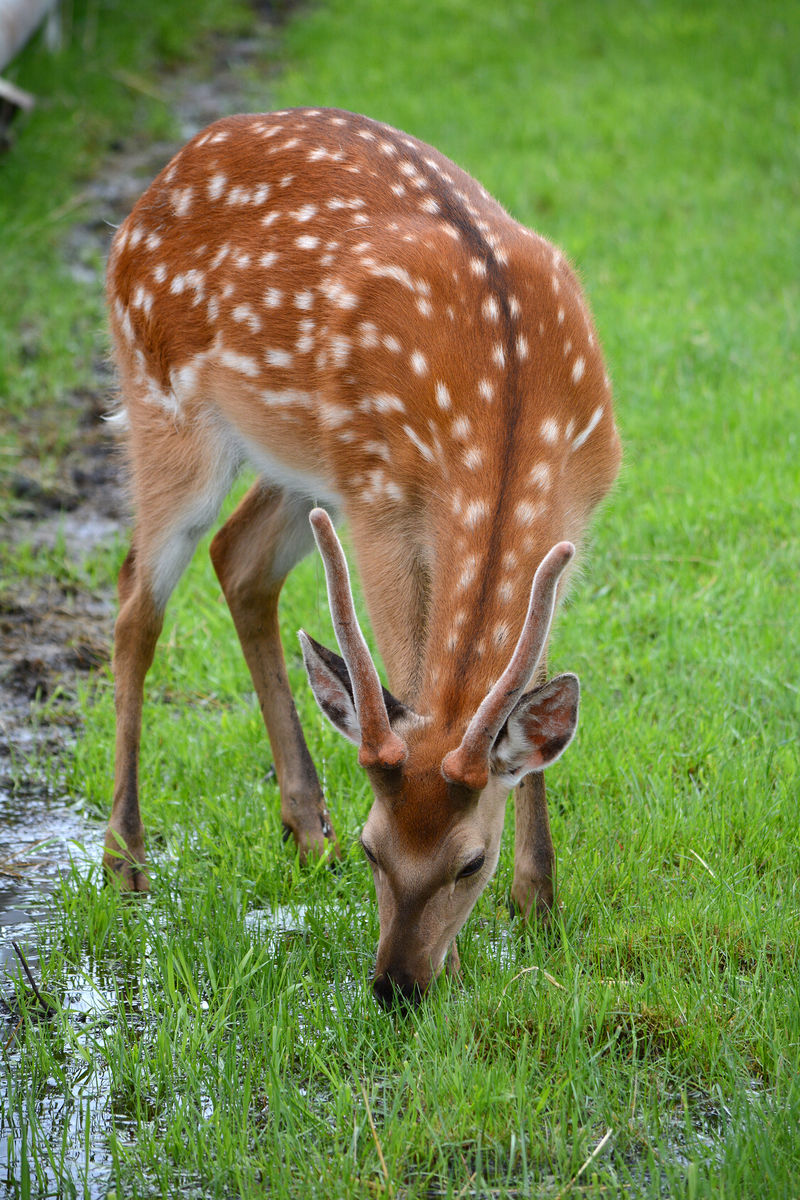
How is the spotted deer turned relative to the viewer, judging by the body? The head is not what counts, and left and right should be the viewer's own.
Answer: facing the viewer and to the right of the viewer
